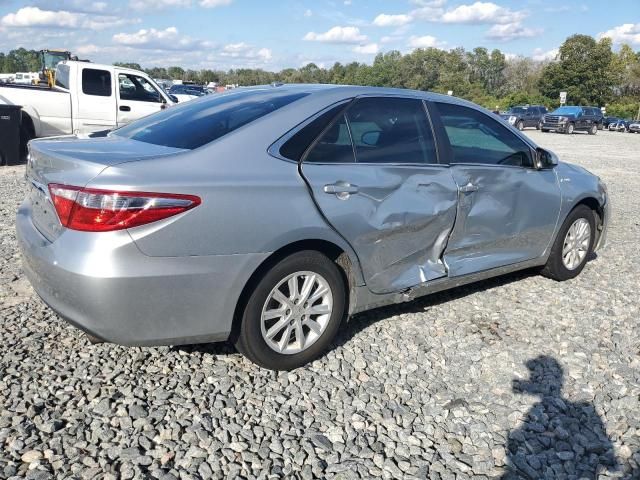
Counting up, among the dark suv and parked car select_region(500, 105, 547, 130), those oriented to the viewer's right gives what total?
0

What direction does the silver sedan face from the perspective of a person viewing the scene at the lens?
facing away from the viewer and to the right of the viewer

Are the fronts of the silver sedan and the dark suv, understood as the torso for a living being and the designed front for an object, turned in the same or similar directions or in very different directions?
very different directions

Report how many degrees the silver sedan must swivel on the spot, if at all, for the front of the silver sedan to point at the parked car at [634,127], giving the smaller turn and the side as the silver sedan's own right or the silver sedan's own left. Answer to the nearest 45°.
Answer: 0° — it already faces it

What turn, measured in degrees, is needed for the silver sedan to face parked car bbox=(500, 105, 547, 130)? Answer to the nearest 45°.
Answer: approximately 45° to its left

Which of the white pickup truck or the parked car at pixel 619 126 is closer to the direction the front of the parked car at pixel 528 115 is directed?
the white pickup truck

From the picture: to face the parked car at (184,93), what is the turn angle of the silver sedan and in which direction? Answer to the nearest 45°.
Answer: approximately 45° to its left

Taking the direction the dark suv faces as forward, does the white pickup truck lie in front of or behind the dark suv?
in front

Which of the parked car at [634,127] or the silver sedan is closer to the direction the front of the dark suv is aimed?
the silver sedan

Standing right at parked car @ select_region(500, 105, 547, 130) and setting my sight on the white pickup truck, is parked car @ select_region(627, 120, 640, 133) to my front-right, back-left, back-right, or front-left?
back-left

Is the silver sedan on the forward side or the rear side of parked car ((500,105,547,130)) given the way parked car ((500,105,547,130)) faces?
on the forward side

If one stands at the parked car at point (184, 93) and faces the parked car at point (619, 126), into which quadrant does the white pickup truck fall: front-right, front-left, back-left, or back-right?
back-right
